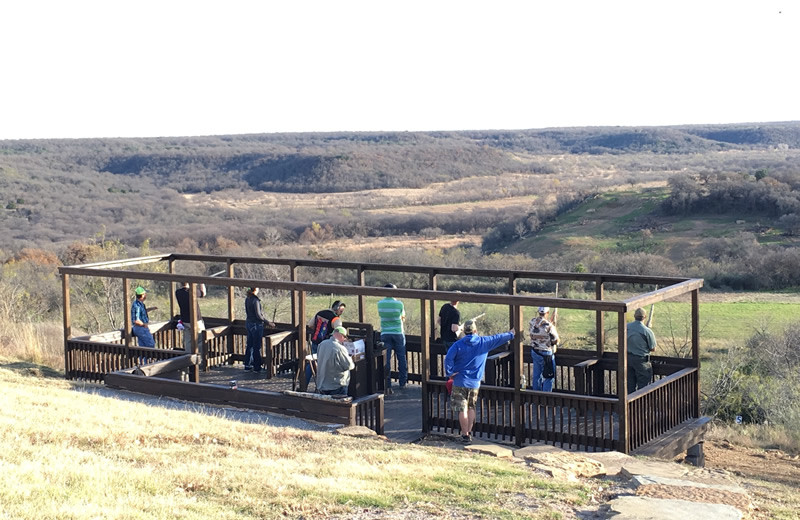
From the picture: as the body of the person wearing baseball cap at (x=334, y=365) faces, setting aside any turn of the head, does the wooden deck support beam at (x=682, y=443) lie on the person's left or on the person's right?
on the person's right

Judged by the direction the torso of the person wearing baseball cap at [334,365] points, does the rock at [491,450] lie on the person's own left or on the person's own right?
on the person's own right

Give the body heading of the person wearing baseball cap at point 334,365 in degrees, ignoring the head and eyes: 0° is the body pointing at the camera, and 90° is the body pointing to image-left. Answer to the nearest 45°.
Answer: approximately 225°

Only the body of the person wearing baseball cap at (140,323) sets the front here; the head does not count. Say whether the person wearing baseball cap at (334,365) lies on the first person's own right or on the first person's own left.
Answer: on the first person's own right

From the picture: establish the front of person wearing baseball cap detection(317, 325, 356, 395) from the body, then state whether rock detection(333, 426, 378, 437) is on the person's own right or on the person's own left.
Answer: on the person's own right

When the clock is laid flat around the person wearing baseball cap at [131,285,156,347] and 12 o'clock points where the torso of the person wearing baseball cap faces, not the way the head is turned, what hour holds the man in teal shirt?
The man in teal shirt is roughly at 1 o'clock from the person wearing baseball cap.

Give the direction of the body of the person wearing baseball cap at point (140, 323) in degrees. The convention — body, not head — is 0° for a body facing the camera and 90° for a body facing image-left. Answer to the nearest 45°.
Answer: approximately 270°

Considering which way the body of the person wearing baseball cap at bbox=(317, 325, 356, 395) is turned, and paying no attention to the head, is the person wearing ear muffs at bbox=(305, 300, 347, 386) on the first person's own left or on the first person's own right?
on the first person's own left
